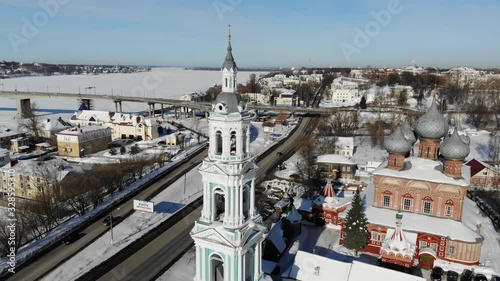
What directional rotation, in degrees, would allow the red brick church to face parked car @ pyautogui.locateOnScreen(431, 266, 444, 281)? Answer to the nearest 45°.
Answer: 0° — it already faces it

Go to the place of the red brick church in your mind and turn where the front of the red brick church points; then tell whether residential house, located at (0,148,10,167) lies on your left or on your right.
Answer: on your right

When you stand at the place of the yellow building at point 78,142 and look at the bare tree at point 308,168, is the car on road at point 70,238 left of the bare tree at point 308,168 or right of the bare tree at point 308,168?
right

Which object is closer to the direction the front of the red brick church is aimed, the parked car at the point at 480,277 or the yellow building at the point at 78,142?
the parked car

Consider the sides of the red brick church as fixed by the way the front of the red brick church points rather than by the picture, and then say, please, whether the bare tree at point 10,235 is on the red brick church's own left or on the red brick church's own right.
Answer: on the red brick church's own right

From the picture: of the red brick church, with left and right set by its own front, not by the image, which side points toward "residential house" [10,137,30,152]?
right

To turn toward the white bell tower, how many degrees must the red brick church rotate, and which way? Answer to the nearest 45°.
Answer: approximately 45° to its right

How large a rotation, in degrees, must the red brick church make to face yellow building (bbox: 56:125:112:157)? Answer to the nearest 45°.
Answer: approximately 90° to its right

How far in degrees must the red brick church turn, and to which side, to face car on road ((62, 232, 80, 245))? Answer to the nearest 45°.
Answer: approximately 45° to its right

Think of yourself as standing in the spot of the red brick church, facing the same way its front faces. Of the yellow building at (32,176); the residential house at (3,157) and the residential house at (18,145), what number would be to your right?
3

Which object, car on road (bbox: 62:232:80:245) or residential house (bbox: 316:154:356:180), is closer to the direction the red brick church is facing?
the car on road

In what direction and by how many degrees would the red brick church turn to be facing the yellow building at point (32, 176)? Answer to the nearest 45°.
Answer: approximately 90° to its right

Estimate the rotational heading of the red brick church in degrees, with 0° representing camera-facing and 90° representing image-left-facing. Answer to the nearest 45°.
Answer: approximately 0°

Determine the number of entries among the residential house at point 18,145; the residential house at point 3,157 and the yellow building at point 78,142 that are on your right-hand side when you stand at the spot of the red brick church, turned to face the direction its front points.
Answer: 3
